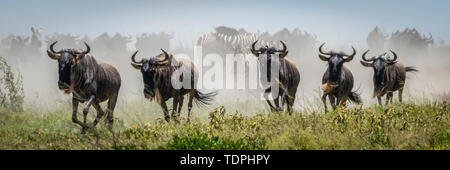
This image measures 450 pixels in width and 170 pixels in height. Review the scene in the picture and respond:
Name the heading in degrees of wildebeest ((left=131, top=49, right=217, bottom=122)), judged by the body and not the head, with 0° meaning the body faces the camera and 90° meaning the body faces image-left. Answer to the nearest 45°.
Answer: approximately 45°

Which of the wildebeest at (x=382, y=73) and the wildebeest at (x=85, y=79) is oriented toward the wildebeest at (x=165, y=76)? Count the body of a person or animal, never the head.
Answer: the wildebeest at (x=382, y=73)

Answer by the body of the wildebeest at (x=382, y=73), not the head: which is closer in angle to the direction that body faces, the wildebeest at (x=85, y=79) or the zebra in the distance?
the wildebeest

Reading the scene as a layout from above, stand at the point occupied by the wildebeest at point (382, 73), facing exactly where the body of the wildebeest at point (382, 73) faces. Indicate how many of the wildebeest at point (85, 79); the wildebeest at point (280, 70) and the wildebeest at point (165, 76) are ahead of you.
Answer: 3

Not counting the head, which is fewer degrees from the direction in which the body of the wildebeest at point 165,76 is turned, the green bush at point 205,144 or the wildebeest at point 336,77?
the green bush

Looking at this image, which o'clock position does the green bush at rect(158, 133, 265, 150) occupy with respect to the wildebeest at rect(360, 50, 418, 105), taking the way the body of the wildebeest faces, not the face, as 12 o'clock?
The green bush is roughly at 11 o'clock from the wildebeest.

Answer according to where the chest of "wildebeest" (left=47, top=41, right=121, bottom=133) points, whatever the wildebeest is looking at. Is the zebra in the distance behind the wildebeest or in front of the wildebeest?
behind

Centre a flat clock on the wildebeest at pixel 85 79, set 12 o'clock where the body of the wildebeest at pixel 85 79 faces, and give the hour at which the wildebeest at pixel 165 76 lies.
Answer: the wildebeest at pixel 165 76 is roughly at 8 o'clock from the wildebeest at pixel 85 79.

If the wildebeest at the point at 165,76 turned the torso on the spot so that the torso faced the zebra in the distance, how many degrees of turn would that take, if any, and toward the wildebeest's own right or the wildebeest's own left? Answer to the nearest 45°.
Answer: approximately 135° to the wildebeest's own right

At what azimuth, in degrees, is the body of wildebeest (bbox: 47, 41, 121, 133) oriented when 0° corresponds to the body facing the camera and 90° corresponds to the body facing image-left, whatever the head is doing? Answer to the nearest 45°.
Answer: approximately 45°

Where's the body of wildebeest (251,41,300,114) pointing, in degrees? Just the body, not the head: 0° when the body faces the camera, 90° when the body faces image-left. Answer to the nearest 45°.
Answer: approximately 45°
